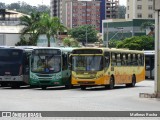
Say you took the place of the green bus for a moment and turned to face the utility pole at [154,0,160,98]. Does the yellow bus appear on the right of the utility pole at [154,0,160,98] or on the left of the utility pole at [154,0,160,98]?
left

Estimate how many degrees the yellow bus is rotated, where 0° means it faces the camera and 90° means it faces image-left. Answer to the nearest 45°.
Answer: approximately 45°

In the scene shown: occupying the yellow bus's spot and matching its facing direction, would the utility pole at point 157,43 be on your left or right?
on your left
